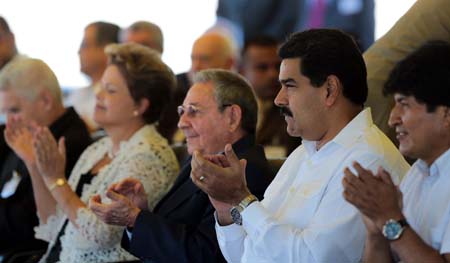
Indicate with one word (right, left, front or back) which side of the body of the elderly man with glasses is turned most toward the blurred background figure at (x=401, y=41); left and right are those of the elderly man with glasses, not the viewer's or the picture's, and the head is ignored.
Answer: back

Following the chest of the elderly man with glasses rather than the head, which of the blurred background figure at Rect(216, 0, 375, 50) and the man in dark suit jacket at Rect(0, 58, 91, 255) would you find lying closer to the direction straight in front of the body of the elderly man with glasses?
the man in dark suit jacket

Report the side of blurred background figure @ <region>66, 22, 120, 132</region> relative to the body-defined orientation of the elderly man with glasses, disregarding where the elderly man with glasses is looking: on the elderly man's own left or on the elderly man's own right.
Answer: on the elderly man's own right

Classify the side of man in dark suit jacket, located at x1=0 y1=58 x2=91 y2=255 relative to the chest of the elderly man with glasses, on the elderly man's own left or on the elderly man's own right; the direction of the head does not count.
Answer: on the elderly man's own right

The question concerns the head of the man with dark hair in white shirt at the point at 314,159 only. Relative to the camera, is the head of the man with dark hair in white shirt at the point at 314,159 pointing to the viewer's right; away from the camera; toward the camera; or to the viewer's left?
to the viewer's left

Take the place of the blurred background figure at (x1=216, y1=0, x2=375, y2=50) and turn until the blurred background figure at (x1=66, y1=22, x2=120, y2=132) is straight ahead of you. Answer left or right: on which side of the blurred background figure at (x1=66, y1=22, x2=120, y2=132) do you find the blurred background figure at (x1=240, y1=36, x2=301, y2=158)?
left
